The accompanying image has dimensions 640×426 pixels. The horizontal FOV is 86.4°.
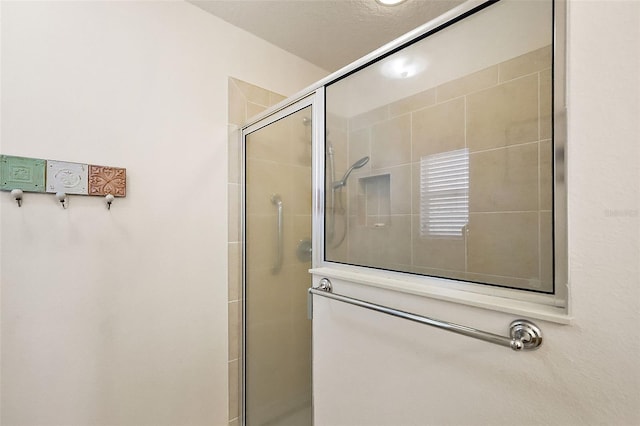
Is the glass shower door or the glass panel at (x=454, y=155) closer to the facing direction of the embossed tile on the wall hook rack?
the glass panel

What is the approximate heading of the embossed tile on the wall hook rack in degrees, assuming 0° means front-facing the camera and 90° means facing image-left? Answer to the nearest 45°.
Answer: approximately 0°

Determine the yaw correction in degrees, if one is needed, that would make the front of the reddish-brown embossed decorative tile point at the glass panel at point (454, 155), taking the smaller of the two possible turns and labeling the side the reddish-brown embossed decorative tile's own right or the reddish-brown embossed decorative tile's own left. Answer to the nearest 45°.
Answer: approximately 45° to the reddish-brown embossed decorative tile's own left

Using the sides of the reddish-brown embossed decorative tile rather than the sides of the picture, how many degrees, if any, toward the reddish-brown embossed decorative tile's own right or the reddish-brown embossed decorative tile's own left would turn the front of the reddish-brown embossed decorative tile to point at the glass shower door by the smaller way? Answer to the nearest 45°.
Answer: approximately 90° to the reddish-brown embossed decorative tile's own left
